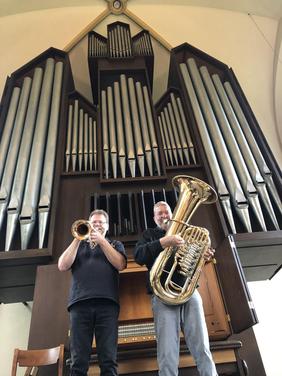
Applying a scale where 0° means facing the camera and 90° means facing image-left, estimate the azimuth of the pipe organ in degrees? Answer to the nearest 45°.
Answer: approximately 0°

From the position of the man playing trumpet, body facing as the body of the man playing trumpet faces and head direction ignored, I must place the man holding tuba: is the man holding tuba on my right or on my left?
on my left

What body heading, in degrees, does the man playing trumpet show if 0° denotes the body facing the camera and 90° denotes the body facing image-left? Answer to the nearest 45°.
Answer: approximately 0°

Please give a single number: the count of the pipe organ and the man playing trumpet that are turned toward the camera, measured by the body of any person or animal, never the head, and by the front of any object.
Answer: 2
